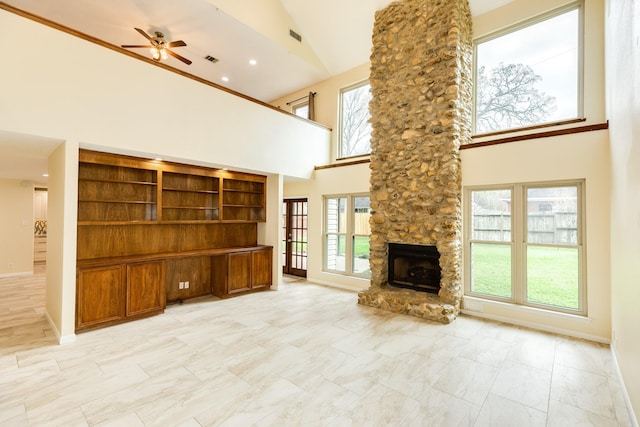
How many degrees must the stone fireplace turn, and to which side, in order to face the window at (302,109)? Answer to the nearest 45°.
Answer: approximately 90° to its right

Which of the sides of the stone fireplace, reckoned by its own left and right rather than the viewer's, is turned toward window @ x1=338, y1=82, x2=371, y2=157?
right

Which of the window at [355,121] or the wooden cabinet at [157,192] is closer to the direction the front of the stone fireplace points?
the wooden cabinet

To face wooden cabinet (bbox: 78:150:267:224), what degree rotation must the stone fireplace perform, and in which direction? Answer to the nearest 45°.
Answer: approximately 45° to its right

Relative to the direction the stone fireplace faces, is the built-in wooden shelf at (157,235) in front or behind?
in front

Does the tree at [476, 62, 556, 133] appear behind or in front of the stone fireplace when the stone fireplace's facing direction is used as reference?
behind

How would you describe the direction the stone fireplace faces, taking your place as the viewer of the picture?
facing the viewer and to the left of the viewer

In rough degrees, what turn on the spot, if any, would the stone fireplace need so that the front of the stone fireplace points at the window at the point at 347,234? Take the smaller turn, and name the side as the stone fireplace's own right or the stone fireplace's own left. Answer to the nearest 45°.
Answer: approximately 90° to the stone fireplace's own right
